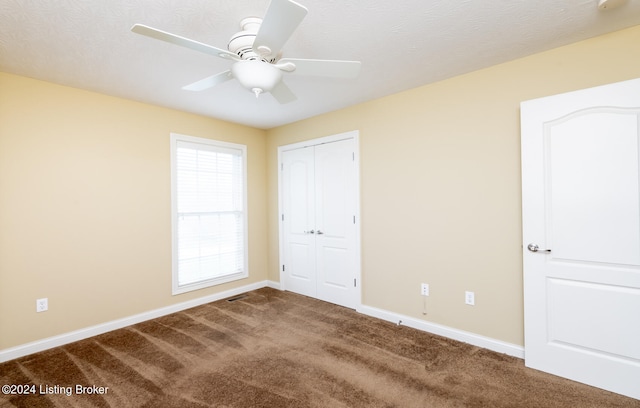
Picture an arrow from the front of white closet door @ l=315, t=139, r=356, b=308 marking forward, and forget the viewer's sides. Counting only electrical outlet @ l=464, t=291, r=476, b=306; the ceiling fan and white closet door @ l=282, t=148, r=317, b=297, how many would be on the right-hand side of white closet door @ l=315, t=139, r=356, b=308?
1

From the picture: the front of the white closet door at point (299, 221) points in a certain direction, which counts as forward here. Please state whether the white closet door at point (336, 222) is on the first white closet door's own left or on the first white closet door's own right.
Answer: on the first white closet door's own left

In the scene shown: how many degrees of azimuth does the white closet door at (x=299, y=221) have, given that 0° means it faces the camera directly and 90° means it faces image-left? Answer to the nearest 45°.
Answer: approximately 45°

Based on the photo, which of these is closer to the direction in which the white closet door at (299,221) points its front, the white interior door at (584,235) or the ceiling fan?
the ceiling fan

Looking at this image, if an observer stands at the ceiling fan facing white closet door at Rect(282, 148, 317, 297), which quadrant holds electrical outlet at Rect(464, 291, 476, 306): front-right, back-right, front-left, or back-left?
front-right

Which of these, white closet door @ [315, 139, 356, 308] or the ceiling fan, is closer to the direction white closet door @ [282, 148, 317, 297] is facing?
the ceiling fan

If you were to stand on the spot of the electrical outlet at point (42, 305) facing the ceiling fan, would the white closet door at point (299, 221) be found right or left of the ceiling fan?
left

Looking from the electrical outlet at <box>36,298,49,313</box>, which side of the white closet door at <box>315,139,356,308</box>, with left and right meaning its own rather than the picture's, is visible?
front

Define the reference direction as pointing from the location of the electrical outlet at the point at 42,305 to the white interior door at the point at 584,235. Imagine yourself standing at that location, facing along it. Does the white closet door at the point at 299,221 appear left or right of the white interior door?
left

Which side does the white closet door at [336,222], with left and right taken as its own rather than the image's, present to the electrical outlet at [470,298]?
left

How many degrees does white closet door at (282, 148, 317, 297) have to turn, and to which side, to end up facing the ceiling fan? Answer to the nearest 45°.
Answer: approximately 45° to its left

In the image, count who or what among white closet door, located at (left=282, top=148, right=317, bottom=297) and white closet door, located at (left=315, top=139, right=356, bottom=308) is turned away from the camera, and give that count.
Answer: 0

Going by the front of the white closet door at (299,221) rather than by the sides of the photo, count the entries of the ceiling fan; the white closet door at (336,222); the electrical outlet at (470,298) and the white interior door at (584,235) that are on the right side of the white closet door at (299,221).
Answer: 0

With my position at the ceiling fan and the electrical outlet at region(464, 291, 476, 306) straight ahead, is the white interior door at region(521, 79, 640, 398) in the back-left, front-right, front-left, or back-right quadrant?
front-right

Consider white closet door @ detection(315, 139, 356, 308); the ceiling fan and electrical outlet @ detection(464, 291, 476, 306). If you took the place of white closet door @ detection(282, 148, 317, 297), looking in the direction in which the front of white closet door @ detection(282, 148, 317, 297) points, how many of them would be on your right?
0

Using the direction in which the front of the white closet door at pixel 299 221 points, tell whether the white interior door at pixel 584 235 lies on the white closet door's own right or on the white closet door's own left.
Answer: on the white closet door's own left

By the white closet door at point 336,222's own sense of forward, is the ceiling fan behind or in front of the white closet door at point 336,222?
in front

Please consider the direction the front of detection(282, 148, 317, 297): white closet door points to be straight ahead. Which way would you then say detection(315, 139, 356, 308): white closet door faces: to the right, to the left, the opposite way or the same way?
the same way

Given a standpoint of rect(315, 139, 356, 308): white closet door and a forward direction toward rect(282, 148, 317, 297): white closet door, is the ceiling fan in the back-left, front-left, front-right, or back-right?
back-left

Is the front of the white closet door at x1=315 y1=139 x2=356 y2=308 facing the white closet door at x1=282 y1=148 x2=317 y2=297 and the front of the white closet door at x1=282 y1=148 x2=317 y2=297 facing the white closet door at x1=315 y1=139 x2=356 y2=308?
no

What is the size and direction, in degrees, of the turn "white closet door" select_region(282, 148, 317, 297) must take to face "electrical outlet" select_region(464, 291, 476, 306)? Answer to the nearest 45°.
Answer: approximately 90° to its left

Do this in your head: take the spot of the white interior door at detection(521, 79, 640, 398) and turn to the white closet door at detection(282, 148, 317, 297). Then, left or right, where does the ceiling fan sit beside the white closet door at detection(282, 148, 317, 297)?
left
